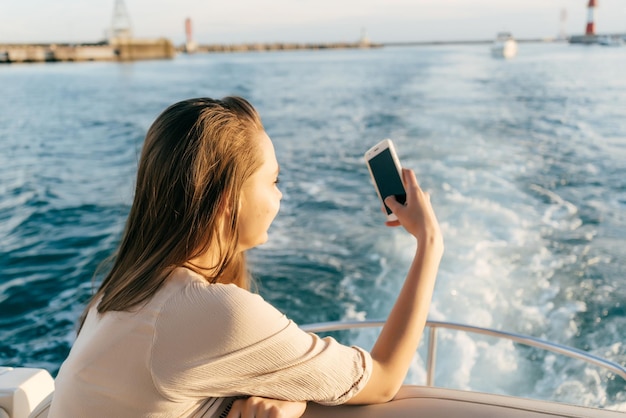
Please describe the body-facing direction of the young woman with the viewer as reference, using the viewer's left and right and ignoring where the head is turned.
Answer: facing away from the viewer and to the right of the viewer
